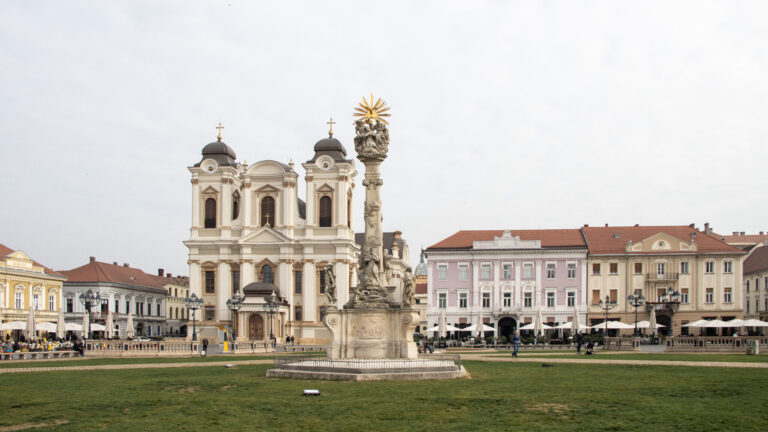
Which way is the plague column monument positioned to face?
toward the camera
